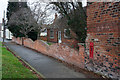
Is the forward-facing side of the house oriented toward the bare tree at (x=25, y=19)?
no

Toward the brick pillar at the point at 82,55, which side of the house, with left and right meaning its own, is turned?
front

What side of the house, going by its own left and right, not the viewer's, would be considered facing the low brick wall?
front

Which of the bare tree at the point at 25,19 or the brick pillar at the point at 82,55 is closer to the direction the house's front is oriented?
the brick pillar

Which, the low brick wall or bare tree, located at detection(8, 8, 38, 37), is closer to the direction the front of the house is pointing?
the low brick wall
